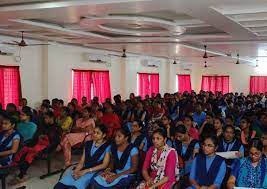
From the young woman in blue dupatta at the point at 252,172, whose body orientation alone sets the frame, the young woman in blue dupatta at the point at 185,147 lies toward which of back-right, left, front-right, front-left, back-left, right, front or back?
back-right

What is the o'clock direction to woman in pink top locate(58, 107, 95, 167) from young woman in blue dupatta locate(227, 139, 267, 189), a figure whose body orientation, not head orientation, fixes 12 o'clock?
The woman in pink top is roughly at 4 o'clock from the young woman in blue dupatta.

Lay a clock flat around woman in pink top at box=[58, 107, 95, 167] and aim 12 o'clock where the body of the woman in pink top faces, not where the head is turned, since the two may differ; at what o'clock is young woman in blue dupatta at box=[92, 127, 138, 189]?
The young woman in blue dupatta is roughly at 10 o'clock from the woman in pink top.

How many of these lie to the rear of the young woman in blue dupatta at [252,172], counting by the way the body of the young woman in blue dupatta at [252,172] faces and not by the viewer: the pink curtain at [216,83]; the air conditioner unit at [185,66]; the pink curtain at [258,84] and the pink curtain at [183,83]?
4

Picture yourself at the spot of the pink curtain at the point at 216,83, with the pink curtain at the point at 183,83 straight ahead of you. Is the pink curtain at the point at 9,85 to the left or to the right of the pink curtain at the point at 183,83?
left

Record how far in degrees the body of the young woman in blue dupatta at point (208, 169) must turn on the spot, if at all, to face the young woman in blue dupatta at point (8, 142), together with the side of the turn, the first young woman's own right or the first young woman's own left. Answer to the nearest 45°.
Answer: approximately 45° to the first young woman's own right

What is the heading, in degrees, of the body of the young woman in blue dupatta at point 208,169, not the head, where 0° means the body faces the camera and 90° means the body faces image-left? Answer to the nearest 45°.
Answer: approximately 45°

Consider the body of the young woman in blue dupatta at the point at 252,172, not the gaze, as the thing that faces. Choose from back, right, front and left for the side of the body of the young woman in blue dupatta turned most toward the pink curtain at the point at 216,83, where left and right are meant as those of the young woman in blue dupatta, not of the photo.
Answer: back

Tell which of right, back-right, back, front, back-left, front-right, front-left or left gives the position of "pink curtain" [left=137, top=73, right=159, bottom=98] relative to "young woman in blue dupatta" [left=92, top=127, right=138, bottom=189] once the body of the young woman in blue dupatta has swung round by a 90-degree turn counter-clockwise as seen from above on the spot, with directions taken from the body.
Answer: back-left
